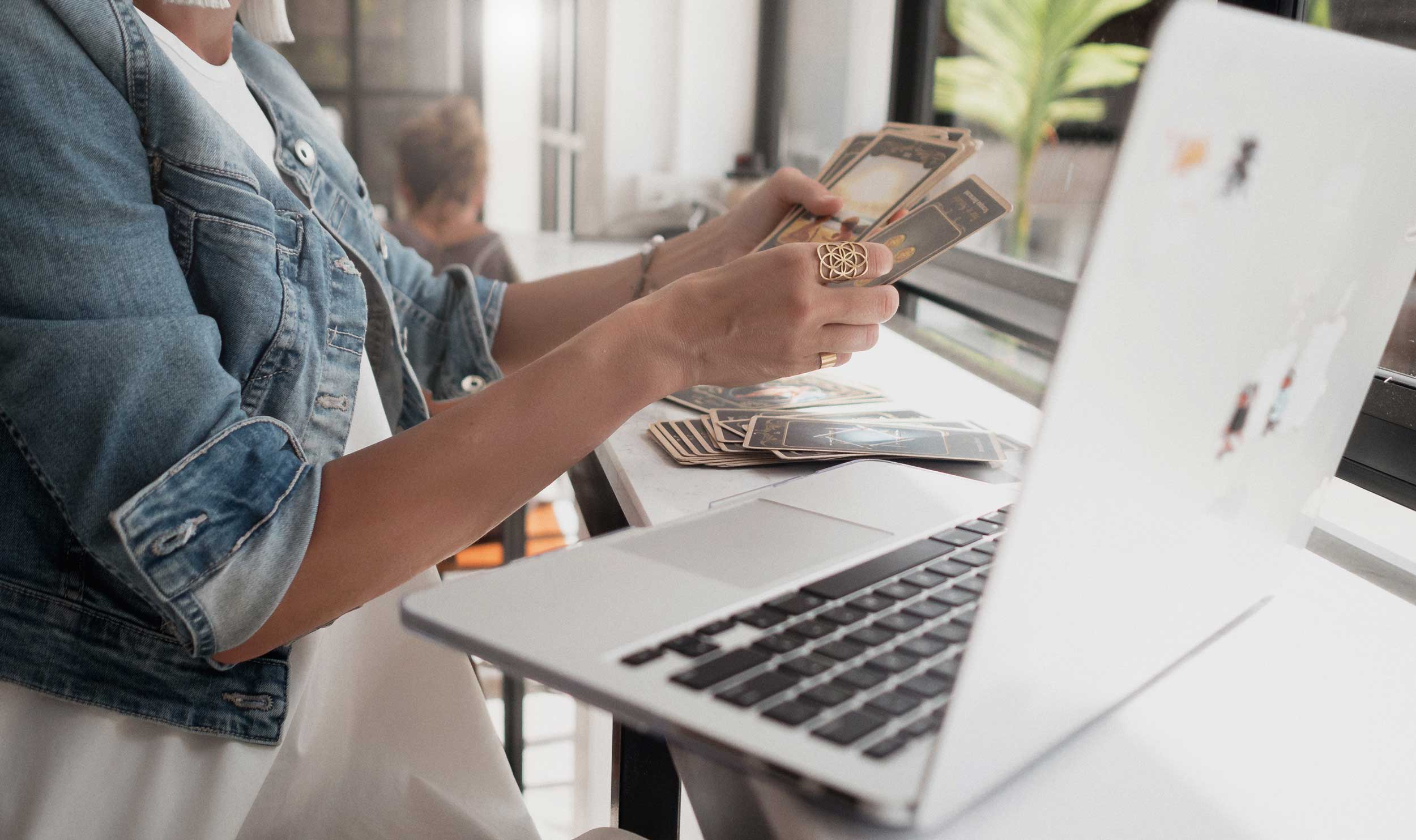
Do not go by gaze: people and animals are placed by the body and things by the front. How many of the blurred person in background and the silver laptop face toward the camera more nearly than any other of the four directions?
0

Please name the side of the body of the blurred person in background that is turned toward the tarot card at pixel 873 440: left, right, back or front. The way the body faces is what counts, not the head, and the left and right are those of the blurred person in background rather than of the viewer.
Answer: back

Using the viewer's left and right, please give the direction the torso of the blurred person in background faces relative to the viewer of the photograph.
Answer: facing away from the viewer

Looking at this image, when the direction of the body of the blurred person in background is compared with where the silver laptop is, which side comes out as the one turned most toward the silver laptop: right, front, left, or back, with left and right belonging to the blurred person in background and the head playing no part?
back

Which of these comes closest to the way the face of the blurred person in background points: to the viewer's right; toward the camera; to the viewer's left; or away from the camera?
away from the camera

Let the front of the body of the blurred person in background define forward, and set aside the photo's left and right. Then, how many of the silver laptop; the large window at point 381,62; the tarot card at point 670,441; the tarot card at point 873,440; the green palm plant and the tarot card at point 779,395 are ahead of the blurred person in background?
1
